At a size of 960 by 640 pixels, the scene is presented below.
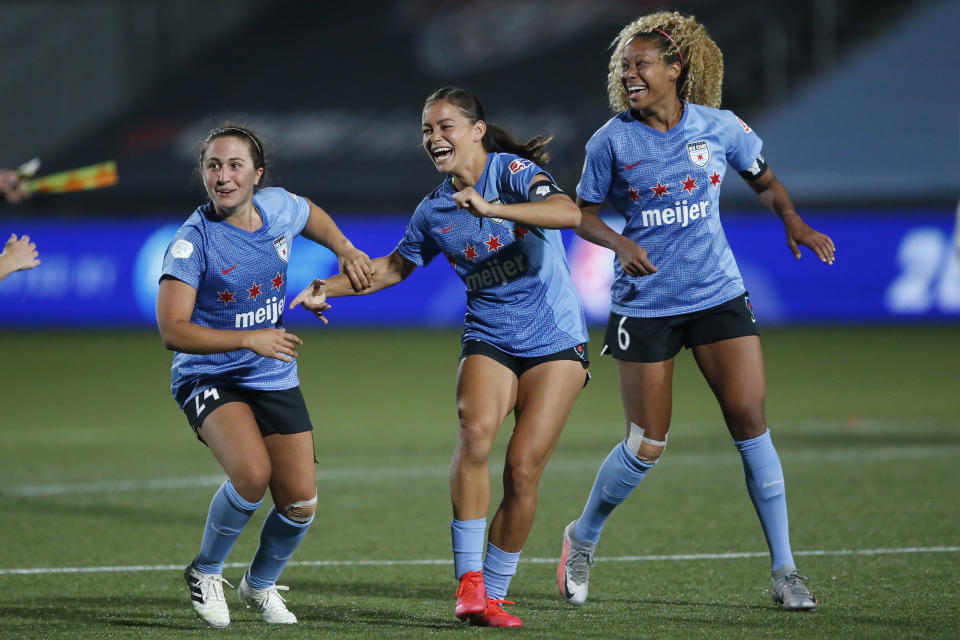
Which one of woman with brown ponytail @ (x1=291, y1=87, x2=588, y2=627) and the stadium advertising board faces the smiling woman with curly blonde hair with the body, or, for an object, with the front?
the stadium advertising board

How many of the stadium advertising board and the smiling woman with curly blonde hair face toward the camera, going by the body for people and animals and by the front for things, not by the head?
2

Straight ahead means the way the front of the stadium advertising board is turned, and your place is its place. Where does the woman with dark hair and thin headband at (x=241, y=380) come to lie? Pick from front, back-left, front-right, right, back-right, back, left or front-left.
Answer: front

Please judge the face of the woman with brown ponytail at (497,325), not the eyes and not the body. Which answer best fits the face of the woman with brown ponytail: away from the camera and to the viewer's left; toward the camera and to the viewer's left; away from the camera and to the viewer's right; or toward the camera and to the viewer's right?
toward the camera and to the viewer's left

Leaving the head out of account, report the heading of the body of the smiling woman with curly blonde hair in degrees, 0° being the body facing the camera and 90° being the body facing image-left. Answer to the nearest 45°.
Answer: approximately 0°

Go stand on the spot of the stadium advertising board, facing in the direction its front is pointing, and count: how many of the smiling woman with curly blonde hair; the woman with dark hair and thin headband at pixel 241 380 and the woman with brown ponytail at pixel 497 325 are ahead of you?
3

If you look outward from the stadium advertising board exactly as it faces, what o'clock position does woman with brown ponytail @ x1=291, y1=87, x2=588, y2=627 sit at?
The woman with brown ponytail is roughly at 12 o'clock from the stadium advertising board.

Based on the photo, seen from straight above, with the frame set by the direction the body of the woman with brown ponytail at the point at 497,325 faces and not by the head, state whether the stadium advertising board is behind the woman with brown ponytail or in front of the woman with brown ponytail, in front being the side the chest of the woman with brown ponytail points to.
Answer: behind

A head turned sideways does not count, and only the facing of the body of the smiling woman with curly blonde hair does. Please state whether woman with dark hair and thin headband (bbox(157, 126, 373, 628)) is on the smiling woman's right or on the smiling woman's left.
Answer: on the smiling woman's right

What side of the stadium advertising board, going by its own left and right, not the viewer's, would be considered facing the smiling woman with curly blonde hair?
front

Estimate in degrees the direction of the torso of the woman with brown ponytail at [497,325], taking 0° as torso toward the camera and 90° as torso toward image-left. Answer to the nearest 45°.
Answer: approximately 45°

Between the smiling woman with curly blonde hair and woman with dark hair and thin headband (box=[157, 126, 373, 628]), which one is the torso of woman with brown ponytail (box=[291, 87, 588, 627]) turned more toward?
the woman with dark hair and thin headband
